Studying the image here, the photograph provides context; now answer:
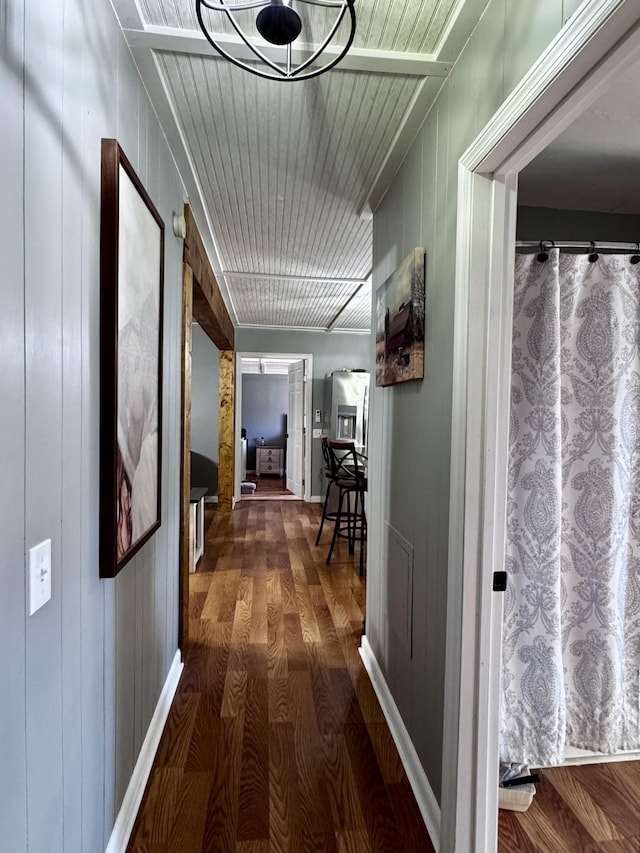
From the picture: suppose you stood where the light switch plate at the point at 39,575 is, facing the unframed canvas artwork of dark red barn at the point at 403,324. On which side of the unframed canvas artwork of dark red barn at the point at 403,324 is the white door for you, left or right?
left

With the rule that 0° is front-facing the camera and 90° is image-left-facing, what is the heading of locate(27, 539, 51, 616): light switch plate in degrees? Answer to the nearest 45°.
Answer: approximately 315°

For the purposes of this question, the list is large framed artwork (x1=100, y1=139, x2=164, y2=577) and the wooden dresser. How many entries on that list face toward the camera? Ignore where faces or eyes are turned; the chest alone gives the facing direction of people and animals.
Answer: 1

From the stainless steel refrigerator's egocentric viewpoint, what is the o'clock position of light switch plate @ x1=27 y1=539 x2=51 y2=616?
The light switch plate is roughly at 12 o'clock from the stainless steel refrigerator.

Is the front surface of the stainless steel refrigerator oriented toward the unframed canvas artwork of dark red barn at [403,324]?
yes

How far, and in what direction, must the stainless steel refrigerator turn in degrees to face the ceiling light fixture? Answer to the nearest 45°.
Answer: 0° — it already faces it

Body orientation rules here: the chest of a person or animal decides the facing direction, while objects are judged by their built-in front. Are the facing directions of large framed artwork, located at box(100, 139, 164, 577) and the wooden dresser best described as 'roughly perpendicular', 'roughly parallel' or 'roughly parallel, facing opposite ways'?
roughly perpendicular

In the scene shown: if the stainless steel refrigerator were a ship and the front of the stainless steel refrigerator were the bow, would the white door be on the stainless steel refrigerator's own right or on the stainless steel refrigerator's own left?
on the stainless steel refrigerator's own right

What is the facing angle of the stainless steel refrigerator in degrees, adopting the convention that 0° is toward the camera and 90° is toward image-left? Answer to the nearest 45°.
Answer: approximately 0°

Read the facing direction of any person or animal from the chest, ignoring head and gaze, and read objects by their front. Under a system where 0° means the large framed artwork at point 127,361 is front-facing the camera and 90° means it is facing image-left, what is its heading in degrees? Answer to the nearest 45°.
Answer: approximately 270°

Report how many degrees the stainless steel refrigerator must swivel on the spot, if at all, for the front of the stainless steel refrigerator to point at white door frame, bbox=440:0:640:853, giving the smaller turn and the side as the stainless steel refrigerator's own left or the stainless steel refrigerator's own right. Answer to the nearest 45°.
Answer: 0° — it already faces it

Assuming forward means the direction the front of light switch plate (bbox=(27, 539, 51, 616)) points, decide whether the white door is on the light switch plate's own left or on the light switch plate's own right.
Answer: on the light switch plate's own left

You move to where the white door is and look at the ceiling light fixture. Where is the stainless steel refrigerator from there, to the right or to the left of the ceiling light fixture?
left
